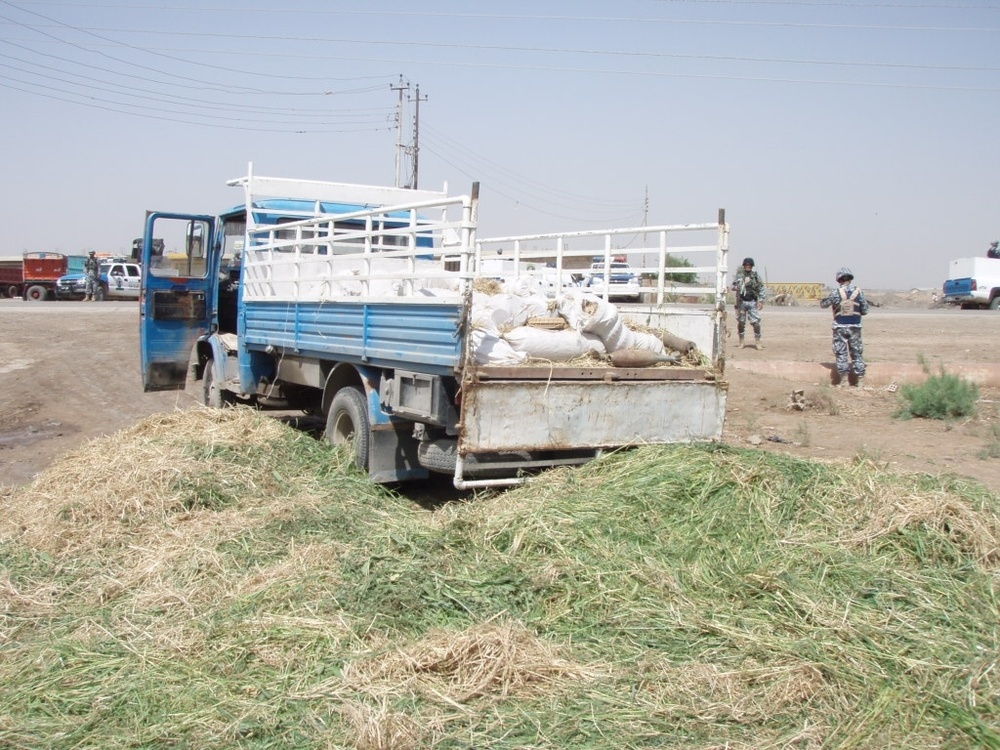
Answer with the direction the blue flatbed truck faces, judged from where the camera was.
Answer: facing away from the viewer and to the left of the viewer

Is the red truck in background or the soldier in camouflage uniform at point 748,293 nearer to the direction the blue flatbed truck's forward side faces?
the red truck in background

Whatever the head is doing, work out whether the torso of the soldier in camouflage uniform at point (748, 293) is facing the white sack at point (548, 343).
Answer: yes

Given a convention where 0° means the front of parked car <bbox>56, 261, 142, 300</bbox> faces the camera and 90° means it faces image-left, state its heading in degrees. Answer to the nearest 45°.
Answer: approximately 45°

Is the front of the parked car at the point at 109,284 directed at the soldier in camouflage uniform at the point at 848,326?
no

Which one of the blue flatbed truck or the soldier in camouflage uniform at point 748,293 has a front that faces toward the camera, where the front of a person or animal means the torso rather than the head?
the soldier in camouflage uniform

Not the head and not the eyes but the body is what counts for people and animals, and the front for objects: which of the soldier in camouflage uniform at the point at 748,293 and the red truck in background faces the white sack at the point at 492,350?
the soldier in camouflage uniform

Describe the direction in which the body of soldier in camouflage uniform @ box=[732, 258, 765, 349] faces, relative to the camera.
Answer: toward the camera
